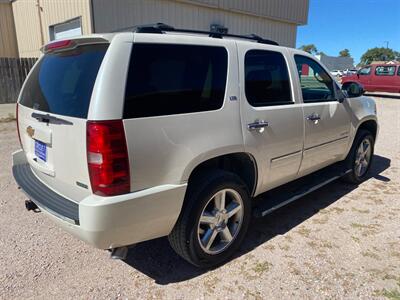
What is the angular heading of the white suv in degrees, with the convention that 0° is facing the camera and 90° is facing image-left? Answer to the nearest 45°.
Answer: approximately 225°

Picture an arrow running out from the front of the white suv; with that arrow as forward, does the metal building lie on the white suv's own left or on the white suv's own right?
on the white suv's own left
